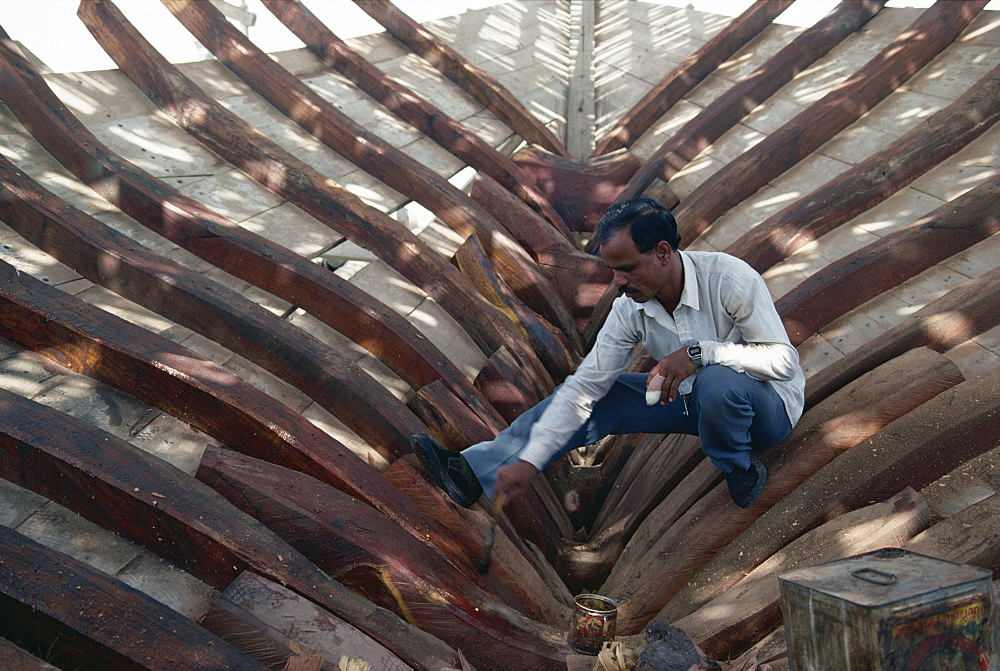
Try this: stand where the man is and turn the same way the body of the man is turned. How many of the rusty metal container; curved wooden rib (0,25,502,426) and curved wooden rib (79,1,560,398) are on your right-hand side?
2

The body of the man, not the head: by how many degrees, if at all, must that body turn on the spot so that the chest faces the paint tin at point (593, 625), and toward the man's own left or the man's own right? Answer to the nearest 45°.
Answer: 0° — they already face it

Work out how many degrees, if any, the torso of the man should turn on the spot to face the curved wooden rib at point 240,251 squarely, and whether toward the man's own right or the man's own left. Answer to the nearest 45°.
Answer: approximately 90° to the man's own right

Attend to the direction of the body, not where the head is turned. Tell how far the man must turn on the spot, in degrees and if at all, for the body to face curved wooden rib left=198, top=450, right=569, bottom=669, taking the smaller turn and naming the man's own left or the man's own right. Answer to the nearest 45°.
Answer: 0° — they already face it

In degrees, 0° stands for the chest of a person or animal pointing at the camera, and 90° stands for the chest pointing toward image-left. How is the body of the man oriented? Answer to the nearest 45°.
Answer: approximately 45°

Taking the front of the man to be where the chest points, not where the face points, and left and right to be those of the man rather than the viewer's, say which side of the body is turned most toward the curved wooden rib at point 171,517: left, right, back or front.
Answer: front

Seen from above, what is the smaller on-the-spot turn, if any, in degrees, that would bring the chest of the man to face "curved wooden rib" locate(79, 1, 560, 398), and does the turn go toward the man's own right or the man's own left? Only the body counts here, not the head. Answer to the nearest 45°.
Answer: approximately 90° to the man's own right
